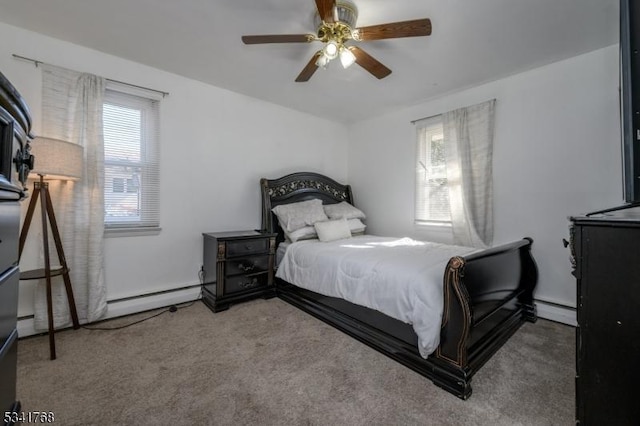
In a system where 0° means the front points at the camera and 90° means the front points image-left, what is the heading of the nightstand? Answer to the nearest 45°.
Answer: approximately 315°

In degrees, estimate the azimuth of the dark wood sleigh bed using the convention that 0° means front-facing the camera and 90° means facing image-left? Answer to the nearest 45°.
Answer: approximately 315°

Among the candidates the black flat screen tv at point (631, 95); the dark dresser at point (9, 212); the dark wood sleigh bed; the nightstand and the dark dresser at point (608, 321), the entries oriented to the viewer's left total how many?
2

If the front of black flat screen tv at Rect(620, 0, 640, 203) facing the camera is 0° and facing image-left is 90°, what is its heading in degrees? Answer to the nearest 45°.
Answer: approximately 90°

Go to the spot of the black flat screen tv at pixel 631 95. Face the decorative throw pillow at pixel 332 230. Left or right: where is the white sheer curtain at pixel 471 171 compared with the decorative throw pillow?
right

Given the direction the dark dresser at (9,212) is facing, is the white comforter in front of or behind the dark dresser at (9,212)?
in front

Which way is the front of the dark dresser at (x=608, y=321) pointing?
to the viewer's left

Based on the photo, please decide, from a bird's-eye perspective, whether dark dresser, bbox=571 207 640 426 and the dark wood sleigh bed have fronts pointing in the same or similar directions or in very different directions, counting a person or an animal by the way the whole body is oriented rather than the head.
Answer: very different directions

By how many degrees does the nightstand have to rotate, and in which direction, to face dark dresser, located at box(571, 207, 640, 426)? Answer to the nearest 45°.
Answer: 0° — it already faces it

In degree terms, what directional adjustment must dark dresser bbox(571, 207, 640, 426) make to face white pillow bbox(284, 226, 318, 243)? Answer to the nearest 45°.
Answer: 0° — it already faces it

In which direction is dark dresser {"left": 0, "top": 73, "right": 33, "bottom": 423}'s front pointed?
to the viewer's right

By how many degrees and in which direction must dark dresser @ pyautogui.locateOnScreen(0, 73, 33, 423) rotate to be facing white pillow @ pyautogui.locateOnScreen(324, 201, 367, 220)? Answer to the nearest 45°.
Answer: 0° — it already faces it
